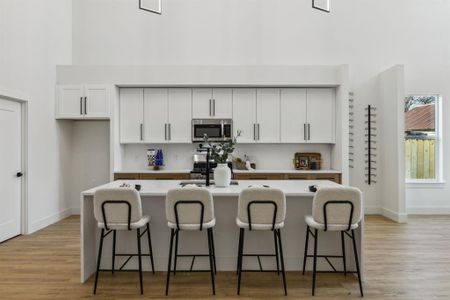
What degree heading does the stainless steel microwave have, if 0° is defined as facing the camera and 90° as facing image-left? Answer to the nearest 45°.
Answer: approximately 0°

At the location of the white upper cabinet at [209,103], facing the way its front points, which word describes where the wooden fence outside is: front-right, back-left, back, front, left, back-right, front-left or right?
left

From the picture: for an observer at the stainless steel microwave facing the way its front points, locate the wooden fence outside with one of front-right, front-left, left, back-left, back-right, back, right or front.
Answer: left

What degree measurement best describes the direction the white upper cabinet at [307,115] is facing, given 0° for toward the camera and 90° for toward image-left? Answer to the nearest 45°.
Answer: approximately 0°

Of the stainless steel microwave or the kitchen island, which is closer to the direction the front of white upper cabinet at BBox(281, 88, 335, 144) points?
the kitchen island

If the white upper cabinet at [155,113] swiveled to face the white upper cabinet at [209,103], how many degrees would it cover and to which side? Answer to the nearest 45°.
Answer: approximately 90° to its left

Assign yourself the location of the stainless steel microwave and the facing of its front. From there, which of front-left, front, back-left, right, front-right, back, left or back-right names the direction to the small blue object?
right

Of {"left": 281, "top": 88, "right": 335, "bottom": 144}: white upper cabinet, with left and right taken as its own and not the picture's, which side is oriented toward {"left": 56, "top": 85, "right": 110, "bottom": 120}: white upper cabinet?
right

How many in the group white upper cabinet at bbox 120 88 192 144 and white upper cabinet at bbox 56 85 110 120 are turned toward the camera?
2

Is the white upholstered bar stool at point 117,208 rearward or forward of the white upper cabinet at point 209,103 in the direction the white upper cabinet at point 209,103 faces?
forward

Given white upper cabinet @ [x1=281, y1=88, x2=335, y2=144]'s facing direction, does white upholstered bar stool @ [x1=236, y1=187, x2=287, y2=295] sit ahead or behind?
ahead
